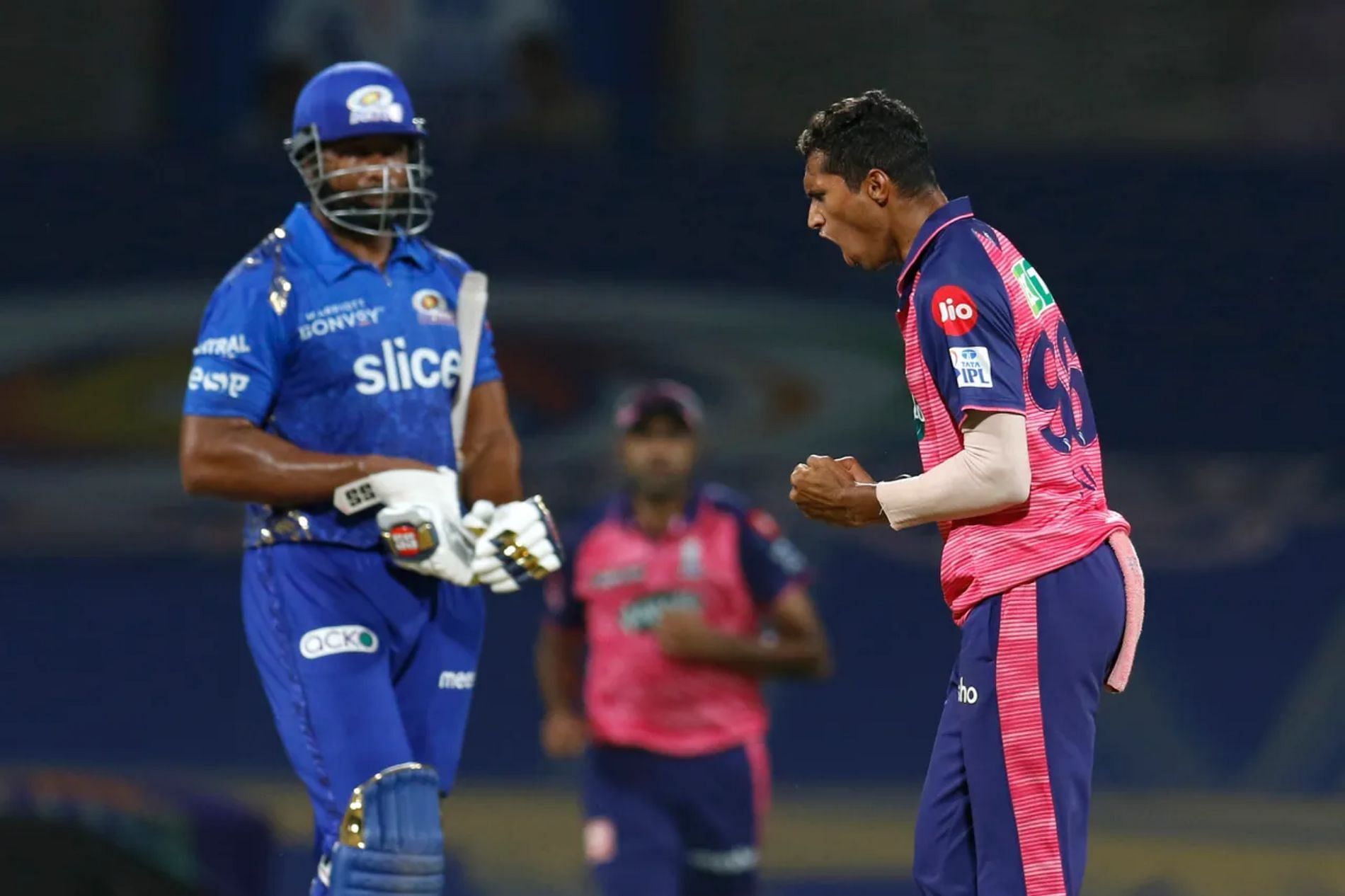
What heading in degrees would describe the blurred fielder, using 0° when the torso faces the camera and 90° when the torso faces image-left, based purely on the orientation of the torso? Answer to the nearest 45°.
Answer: approximately 0°

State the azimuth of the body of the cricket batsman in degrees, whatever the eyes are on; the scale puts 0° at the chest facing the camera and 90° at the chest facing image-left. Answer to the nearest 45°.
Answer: approximately 315°

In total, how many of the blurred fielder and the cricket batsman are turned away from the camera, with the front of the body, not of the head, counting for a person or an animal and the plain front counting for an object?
0

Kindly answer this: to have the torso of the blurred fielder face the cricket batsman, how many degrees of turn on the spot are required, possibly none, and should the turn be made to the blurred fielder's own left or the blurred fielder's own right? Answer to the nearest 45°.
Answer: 0° — they already face them

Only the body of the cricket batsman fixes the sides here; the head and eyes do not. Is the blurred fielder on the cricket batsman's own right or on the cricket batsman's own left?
on the cricket batsman's own left
